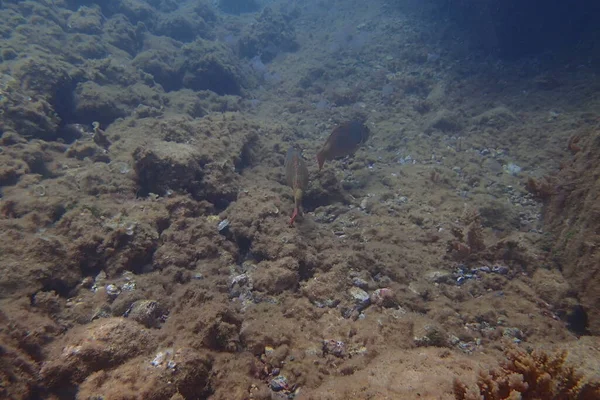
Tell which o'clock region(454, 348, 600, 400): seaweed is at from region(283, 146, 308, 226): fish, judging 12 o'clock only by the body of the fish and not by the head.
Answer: The seaweed is roughly at 5 o'clock from the fish.

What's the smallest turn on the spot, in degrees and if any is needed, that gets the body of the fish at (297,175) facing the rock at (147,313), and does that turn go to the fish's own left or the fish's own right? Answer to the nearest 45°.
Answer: approximately 135° to the fish's own left

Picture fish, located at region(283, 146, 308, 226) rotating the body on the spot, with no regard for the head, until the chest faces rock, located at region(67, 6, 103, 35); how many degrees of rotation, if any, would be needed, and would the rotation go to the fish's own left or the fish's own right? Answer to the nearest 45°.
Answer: approximately 45° to the fish's own left

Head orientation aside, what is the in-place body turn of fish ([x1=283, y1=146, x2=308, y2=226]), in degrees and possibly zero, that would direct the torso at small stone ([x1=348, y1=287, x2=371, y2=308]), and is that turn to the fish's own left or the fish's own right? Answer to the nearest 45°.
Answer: approximately 135° to the fish's own right

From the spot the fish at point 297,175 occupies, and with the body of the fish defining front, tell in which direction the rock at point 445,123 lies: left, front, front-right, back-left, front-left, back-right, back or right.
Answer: front-right

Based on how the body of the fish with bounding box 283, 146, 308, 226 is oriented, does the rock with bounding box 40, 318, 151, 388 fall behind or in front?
behind

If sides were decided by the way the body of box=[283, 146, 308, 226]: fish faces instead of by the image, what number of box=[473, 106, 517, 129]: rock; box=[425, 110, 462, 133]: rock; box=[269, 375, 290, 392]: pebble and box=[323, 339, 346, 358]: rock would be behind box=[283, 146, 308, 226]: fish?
2

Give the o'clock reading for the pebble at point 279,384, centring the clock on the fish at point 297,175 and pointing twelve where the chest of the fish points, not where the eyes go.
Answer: The pebble is roughly at 6 o'clock from the fish.

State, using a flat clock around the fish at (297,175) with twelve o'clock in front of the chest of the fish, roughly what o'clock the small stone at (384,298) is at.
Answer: The small stone is roughly at 5 o'clock from the fish.

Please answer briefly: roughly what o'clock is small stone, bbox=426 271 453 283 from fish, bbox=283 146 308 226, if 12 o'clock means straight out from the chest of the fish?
The small stone is roughly at 4 o'clock from the fish.

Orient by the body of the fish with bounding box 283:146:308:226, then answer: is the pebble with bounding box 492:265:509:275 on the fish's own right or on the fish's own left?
on the fish's own right

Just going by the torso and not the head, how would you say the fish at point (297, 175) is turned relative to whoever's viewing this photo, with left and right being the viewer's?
facing away from the viewer
